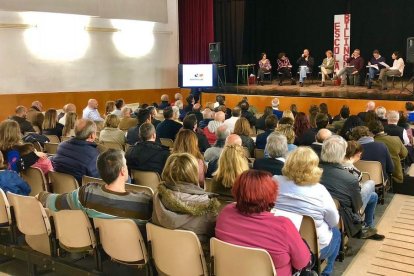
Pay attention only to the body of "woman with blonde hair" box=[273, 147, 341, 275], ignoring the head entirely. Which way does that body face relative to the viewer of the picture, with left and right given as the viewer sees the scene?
facing away from the viewer and to the right of the viewer

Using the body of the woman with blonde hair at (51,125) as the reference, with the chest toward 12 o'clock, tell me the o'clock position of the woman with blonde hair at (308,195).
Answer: the woman with blonde hair at (308,195) is roughly at 4 o'clock from the woman with blonde hair at (51,125).

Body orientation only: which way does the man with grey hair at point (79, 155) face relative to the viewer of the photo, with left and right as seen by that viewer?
facing away from the viewer and to the right of the viewer

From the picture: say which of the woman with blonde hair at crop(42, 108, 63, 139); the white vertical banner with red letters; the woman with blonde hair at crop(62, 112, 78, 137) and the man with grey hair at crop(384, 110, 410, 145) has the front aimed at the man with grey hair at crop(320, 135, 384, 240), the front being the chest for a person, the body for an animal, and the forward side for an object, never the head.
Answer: the white vertical banner with red letters

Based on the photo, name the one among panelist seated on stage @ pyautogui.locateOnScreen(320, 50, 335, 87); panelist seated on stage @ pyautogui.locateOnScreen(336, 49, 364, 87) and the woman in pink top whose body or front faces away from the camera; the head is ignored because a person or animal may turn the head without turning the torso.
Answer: the woman in pink top

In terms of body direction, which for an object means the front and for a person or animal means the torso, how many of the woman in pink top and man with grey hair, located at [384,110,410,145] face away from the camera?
2

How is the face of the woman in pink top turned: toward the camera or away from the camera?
away from the camera

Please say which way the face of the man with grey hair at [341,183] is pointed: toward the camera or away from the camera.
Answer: away from the camera

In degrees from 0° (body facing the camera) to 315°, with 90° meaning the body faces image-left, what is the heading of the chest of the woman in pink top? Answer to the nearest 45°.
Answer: approximately 180°

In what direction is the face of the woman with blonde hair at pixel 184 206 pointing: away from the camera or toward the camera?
away from the camera

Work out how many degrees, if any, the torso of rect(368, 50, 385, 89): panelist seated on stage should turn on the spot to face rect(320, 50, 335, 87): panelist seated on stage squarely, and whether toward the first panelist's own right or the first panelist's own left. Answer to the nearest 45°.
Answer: approximately 90° to the first panelist's own right

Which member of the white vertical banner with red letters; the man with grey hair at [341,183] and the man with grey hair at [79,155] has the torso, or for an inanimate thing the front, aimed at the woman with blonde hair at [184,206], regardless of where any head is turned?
the white vertical banner with red letters

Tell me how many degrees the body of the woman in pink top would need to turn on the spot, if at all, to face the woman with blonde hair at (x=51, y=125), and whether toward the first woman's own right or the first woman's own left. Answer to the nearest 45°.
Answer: approximately 45° to the first woman's own left

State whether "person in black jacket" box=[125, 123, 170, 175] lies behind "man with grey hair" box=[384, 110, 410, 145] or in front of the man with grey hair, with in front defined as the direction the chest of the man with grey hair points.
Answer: behind
